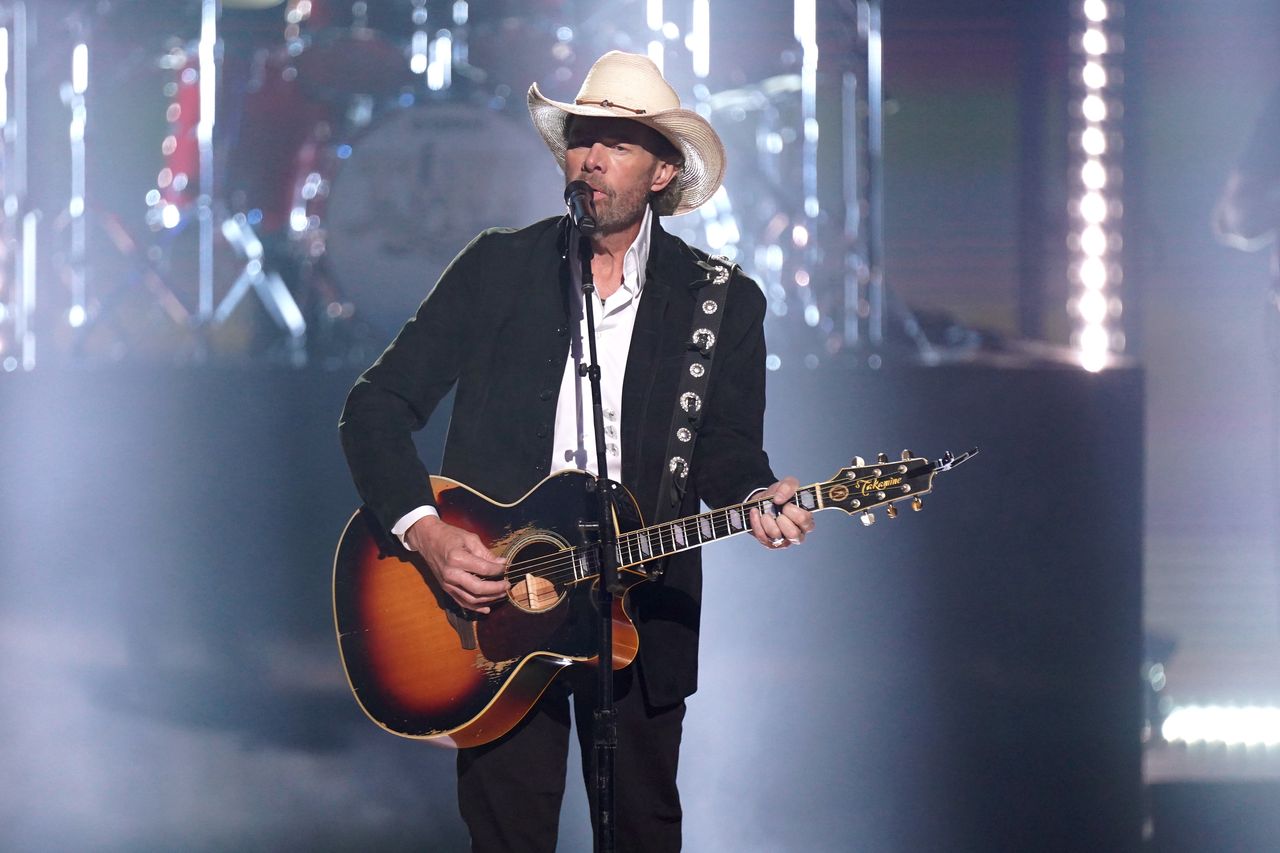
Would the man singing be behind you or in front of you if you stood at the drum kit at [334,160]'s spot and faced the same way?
in front

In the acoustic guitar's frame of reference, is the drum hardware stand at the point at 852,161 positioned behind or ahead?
behind

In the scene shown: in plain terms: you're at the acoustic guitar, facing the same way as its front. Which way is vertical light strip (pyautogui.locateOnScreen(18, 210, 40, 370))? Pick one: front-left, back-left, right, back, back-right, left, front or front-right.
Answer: back-right

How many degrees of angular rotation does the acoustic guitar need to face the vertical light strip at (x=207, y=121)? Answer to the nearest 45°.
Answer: approximately 135° to its right

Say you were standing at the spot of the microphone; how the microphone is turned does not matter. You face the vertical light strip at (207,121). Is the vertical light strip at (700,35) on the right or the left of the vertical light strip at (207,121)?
right

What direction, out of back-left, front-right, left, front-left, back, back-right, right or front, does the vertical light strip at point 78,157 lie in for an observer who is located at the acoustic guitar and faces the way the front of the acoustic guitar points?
back-right

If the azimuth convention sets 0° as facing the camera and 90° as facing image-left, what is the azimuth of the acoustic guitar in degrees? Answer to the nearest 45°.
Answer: approximately 0°

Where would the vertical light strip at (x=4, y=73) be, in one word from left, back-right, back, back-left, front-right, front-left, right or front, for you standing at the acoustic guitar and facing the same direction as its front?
back-right

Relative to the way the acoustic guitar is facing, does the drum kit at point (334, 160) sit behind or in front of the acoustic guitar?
behind

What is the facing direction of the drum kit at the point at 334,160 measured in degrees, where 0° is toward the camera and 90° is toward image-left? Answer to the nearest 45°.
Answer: approximately 0°
